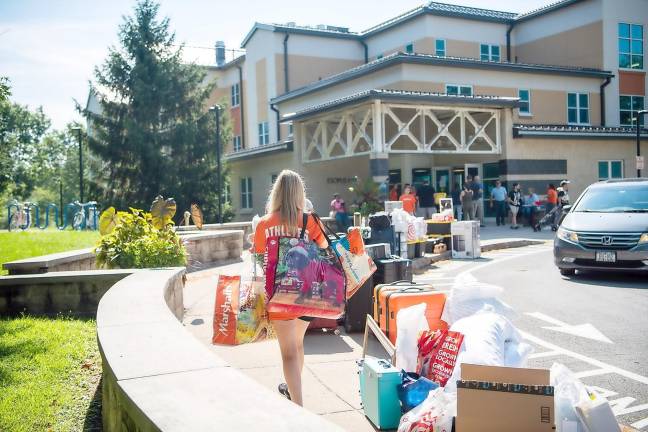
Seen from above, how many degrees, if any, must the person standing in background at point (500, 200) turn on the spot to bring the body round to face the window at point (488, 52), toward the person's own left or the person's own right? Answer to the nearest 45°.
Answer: approximately 180°

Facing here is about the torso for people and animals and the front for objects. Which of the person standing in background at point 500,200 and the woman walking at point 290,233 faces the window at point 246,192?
the woman walking

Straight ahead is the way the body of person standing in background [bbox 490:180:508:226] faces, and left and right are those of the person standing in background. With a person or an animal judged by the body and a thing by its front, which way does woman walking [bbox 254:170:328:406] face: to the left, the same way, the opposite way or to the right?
the opposite way

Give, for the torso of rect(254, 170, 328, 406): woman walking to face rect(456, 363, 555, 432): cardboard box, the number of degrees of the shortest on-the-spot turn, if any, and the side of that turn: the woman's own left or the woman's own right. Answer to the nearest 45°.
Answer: approximately 135° to the woman's own right

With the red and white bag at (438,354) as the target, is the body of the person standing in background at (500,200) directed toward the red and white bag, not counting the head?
yes

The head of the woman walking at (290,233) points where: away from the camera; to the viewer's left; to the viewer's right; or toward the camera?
away from the camera

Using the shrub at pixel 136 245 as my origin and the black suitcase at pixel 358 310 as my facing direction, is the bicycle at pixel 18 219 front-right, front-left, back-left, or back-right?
back-left

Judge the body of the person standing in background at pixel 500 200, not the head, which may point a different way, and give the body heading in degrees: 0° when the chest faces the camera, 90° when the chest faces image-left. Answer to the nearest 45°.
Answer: approximately 0°

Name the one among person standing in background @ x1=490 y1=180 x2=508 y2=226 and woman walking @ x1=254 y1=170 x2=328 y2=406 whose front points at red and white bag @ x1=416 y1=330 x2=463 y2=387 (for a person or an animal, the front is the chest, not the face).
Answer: the person standing in background

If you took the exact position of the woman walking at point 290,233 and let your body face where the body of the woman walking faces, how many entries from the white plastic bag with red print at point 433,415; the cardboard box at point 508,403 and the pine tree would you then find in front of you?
1

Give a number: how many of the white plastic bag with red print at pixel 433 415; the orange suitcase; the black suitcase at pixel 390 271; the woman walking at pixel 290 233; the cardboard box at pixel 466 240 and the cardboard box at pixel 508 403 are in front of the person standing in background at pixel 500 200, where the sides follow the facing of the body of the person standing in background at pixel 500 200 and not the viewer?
6

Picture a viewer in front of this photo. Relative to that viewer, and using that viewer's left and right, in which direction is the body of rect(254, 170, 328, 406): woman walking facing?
facing away from the viewer

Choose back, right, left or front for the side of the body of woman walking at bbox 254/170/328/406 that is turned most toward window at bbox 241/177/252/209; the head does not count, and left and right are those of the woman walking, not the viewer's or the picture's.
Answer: front

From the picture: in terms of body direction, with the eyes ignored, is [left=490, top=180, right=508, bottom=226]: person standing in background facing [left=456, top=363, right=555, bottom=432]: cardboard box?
yes
